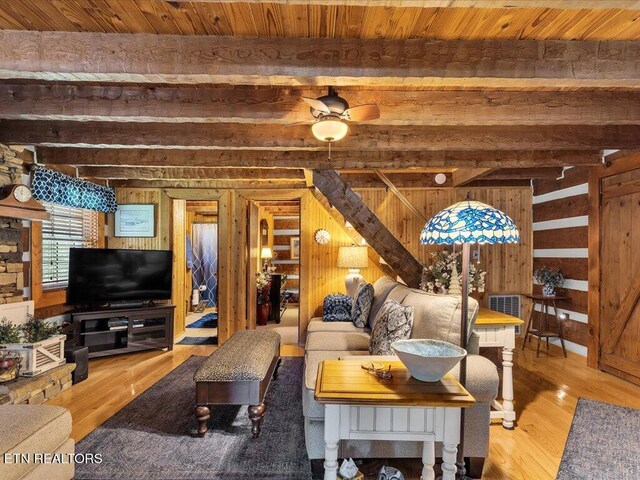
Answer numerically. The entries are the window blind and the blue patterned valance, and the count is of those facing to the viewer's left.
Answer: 0

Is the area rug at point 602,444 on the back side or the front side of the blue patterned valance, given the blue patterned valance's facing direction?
on the front side

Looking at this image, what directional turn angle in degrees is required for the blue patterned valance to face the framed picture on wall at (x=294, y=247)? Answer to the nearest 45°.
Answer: approximately 90° to its left

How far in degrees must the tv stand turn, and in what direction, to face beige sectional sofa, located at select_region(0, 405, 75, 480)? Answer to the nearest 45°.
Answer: approximately 45° to its right

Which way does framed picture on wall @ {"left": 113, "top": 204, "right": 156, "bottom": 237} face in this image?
toward the camera

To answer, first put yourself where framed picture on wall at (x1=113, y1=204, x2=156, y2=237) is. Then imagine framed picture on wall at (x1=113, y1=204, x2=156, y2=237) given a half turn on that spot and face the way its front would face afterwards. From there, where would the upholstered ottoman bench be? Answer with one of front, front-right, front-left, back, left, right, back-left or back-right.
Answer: back

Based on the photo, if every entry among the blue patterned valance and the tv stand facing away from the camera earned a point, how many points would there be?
0

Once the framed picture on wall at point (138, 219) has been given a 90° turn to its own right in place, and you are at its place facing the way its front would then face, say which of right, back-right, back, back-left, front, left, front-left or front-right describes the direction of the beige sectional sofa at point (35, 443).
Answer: left

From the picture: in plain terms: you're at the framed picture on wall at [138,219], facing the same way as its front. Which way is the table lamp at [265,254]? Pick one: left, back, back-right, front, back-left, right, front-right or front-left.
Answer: back-left

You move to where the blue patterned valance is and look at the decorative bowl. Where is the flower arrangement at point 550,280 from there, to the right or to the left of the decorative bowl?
left

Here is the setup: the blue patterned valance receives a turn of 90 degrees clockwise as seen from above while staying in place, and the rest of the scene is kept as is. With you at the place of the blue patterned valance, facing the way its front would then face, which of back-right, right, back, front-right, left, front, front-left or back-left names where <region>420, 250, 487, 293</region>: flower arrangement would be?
left

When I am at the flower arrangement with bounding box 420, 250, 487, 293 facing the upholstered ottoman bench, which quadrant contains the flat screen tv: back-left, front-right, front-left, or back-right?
front-right

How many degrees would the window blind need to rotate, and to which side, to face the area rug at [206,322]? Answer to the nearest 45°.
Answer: approximately 90° to its left

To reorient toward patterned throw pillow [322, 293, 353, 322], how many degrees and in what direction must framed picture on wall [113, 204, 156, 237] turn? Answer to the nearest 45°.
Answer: approximately 45° to its left

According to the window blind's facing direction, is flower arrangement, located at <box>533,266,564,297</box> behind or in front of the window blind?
in front

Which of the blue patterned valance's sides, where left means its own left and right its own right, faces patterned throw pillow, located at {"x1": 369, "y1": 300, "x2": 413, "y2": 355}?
front
